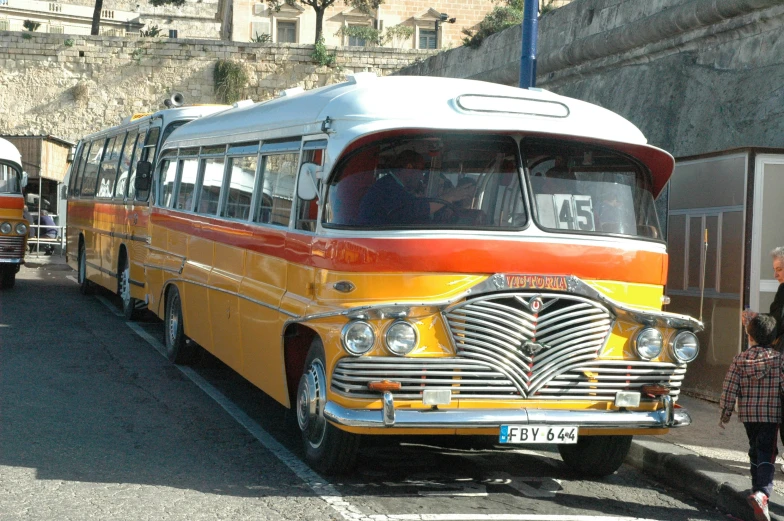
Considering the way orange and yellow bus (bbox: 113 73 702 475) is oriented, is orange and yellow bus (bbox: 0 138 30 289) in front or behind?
behind

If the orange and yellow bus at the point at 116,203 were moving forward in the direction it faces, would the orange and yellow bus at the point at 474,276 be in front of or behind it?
in front

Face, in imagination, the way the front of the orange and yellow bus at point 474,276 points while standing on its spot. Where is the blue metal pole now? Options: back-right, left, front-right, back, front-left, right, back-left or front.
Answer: back-left

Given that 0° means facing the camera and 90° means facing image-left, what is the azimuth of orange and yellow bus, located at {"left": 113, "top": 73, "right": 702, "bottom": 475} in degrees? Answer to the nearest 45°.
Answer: approximately 315°

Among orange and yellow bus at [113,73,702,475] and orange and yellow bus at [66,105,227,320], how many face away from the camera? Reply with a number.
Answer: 0

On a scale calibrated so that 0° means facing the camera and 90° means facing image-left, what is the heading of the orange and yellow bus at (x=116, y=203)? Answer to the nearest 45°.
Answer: approximately 315°

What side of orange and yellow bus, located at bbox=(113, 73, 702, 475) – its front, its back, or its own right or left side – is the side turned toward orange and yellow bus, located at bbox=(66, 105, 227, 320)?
back

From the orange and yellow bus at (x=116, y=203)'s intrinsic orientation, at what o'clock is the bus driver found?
The bus driver is roughly at 1 o'clock from the orange and yellow bus.
